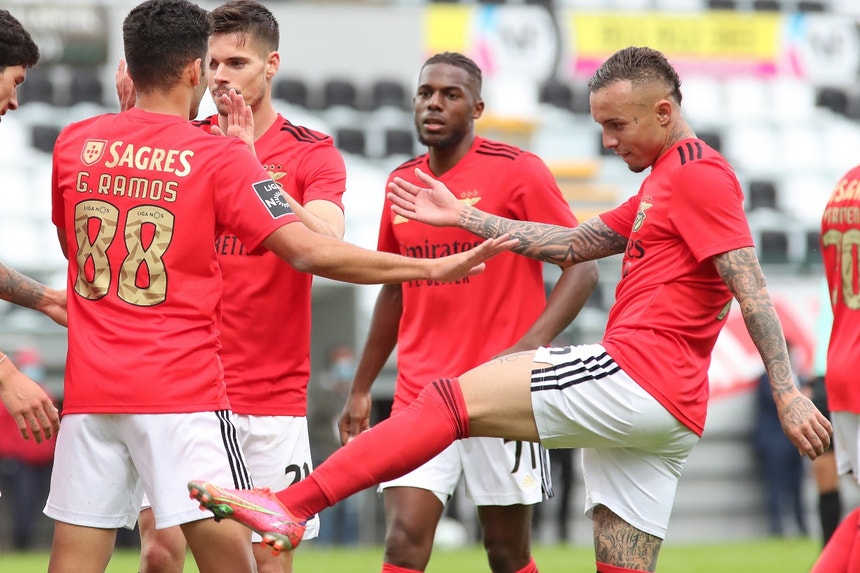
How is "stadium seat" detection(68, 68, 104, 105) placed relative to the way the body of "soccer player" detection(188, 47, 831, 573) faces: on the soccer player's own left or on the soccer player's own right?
on the soccer player's own right

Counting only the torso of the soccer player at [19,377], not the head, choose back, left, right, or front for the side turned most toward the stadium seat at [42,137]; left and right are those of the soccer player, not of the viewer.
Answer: left

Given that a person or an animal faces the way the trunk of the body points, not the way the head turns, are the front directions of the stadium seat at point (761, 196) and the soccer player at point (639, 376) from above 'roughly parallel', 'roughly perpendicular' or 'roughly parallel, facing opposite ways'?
roughly perpendicular

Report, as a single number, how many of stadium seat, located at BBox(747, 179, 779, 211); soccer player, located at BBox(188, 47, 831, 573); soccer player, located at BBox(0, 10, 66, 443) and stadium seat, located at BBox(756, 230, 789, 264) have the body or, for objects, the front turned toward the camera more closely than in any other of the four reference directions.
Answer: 2

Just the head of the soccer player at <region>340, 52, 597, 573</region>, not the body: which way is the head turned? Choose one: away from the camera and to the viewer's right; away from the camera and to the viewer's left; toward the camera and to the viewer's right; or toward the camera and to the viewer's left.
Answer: toward the camera and to the viewer's left

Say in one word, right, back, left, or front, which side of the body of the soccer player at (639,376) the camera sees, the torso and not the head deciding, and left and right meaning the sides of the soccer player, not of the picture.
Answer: left

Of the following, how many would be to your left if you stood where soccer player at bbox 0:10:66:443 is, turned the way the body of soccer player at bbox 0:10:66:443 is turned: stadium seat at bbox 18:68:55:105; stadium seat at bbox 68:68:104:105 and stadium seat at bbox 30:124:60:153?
3

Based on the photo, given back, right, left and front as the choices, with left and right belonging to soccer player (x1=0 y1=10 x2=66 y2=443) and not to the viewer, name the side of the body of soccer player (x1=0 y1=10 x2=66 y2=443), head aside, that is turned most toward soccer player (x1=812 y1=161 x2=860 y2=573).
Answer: front

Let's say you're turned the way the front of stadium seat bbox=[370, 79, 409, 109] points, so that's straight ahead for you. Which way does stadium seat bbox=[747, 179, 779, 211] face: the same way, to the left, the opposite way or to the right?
the same way

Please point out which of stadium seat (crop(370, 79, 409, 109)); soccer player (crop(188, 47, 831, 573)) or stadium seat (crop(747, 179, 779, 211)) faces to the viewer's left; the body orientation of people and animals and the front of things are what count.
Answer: the soccer player

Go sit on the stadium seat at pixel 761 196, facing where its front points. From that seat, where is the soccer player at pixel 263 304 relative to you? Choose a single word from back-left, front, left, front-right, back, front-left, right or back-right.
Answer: front

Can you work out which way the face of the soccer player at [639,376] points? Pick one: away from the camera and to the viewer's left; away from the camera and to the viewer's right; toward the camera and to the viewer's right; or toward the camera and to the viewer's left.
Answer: toward the camera and to the viewer's left

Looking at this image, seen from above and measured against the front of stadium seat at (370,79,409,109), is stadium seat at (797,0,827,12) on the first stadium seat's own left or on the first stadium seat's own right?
on the first stadium seat's own left

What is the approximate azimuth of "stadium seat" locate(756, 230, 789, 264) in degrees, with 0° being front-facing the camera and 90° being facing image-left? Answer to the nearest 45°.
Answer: approximately 0°

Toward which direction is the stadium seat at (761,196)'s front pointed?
toward the camera

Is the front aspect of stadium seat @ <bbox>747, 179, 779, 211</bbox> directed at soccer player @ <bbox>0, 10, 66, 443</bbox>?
yes

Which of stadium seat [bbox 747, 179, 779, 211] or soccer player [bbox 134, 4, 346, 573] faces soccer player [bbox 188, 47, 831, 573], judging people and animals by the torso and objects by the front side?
the stadium seat

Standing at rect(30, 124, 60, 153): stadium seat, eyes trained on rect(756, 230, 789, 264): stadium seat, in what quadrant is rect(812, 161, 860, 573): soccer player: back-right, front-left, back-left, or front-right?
front-right

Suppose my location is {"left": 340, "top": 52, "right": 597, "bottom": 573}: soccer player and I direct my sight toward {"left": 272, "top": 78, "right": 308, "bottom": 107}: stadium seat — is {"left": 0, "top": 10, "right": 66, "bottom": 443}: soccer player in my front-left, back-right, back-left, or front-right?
back-left

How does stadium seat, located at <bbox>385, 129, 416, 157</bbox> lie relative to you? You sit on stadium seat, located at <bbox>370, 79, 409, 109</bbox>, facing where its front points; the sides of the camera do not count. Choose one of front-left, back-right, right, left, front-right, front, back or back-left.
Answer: front

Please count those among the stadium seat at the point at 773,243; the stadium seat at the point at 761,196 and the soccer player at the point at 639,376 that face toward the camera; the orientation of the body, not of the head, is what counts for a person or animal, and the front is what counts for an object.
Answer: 2
